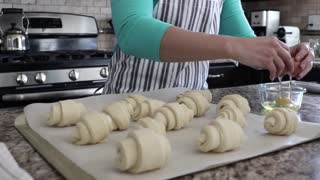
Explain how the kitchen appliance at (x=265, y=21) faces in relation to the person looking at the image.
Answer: facing the viewer and to the left of the viewer

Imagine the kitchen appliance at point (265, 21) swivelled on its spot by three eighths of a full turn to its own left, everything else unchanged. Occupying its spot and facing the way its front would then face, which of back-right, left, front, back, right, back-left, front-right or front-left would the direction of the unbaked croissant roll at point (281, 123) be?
right

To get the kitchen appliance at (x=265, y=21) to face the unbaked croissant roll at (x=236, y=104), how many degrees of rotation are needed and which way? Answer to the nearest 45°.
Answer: approximately 45° to its left

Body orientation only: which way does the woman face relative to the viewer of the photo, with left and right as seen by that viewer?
facing the viewer and to the right of the viewer

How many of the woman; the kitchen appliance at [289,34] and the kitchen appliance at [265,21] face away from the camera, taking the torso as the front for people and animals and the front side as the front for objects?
0

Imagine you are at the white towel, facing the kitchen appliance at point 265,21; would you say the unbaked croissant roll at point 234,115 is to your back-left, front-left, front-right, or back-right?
front-right

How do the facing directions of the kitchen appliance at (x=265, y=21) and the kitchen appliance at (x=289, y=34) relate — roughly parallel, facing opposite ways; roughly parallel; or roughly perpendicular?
roughly parallel

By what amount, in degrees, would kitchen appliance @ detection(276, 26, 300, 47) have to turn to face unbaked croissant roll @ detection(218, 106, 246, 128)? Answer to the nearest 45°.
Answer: approximately 45° to its left

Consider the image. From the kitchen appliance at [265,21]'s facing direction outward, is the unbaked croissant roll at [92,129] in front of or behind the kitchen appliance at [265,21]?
in front

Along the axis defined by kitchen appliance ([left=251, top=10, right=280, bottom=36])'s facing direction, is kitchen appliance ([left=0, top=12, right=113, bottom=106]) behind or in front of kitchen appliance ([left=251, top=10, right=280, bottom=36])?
in front
